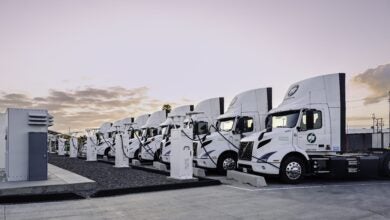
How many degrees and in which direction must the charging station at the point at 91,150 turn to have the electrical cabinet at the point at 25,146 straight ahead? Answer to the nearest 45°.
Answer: approximately 45° to its right

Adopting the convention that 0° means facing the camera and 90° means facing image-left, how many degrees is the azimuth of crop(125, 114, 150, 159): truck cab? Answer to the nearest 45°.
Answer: approximately 45°

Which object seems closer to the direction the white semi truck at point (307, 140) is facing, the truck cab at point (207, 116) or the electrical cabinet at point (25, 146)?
the electrical cabinet

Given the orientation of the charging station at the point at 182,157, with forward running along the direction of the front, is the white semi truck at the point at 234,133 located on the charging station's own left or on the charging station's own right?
on the charging station's own left

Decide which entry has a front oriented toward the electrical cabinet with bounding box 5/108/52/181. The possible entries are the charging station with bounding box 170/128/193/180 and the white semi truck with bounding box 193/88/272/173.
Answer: the white semi truck

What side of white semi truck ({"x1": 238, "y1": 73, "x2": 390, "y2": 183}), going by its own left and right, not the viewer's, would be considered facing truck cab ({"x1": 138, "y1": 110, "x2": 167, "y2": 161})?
right

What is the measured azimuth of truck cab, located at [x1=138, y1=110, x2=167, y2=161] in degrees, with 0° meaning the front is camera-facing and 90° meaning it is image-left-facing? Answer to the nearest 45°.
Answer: approximately 45°
